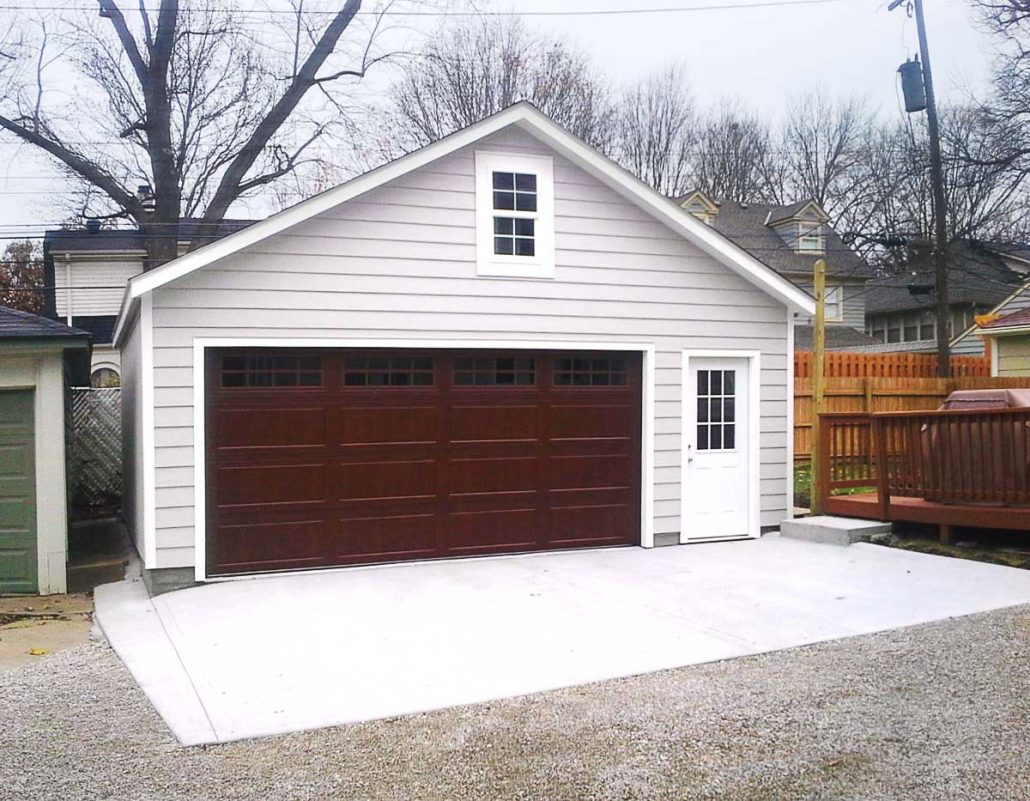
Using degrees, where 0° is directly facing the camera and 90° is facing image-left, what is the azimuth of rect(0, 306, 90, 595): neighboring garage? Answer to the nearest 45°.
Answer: approximately 0°

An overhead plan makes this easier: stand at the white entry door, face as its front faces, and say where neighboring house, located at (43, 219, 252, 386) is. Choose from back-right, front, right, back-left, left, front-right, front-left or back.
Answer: back-right

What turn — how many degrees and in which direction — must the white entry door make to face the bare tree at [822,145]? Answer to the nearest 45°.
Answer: approximately 180°

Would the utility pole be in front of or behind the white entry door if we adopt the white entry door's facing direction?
behind

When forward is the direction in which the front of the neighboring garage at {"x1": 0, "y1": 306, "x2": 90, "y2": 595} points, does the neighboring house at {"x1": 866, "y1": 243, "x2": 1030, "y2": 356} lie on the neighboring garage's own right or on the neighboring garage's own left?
on the neighboring garage's own left

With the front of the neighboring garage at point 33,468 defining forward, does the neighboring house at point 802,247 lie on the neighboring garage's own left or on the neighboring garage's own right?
on the neighboring garage's own left

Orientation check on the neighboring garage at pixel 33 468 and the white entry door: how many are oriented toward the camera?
2

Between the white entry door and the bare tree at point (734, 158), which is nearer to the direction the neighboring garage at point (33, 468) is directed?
the white entry door

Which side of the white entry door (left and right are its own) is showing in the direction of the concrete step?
left

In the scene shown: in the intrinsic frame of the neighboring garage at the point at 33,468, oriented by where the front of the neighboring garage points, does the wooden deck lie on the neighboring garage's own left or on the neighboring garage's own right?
on the neighboring garage's own left

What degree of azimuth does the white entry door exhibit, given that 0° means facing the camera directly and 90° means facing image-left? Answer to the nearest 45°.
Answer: approximately 0°

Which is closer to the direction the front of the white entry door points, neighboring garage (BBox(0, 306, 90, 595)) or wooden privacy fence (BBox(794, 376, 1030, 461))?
the neighboring garage
